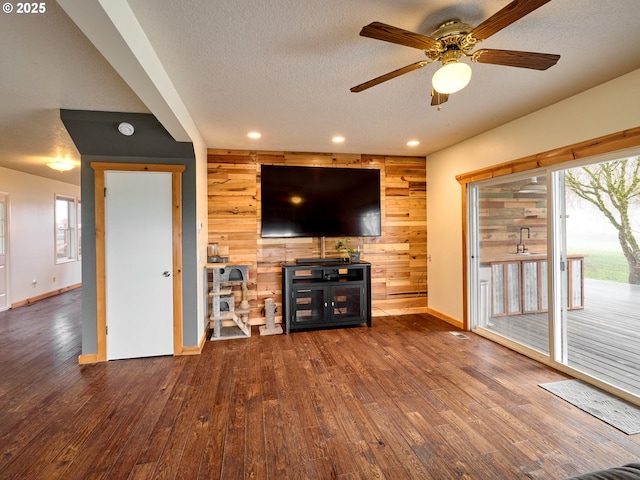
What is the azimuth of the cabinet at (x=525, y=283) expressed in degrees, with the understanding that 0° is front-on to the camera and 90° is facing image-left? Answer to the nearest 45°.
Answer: approximately 0°

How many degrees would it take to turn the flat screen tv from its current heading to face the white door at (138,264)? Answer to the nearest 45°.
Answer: approximately 45° to its right

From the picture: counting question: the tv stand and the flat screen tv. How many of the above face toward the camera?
2

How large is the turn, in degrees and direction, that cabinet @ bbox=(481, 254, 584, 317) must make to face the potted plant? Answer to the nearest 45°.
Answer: approximately 90° to its right

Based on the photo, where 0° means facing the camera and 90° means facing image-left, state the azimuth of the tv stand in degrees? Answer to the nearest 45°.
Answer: approximately 0°

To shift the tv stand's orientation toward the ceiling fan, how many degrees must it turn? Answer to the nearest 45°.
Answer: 0° — it already faces it

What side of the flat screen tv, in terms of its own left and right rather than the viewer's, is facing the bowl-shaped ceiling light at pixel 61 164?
right

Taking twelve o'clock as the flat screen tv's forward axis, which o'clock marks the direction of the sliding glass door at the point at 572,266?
The sliding glass door is roughly at 10 o'clock from the flat screen tv.
